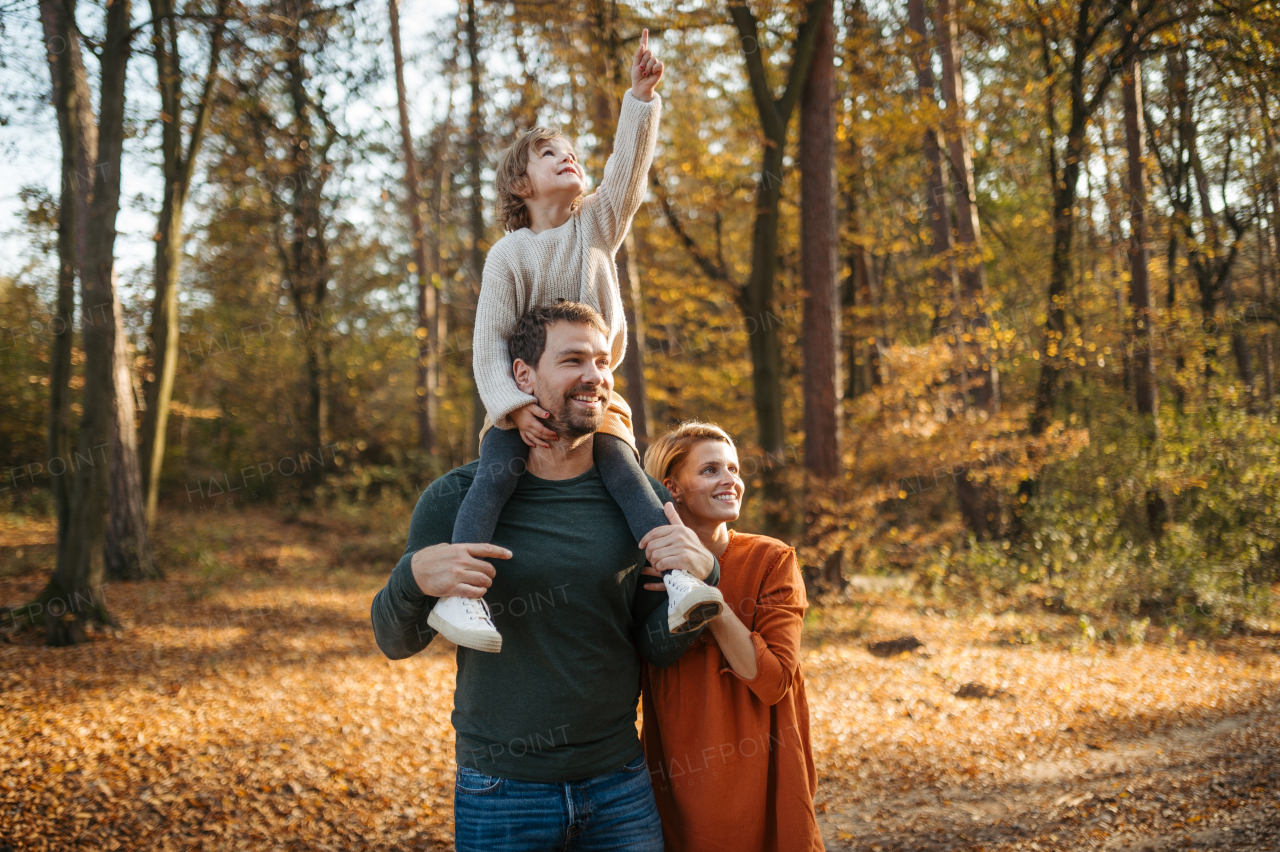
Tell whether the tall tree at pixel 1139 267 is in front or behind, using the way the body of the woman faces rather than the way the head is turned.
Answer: behind

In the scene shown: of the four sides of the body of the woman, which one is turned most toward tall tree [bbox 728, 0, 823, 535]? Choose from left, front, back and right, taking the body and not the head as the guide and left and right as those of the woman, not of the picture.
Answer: back

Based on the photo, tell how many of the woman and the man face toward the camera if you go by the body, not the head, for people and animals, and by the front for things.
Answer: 2

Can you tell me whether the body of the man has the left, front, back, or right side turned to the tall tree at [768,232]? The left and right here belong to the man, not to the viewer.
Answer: back

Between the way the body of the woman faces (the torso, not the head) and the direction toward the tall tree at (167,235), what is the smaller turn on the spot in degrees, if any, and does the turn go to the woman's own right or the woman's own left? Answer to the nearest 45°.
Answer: approximately 135° to the woman's own right

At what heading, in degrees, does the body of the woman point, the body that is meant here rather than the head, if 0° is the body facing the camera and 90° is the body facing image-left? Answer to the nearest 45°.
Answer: approximately 0°

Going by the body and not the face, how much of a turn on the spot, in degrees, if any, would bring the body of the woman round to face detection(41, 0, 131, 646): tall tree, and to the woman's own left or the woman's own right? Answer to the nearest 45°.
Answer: approximately 135° to the woman's own right

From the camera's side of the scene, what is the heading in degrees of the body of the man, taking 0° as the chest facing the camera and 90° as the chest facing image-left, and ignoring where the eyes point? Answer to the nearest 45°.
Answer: approximately 0°
